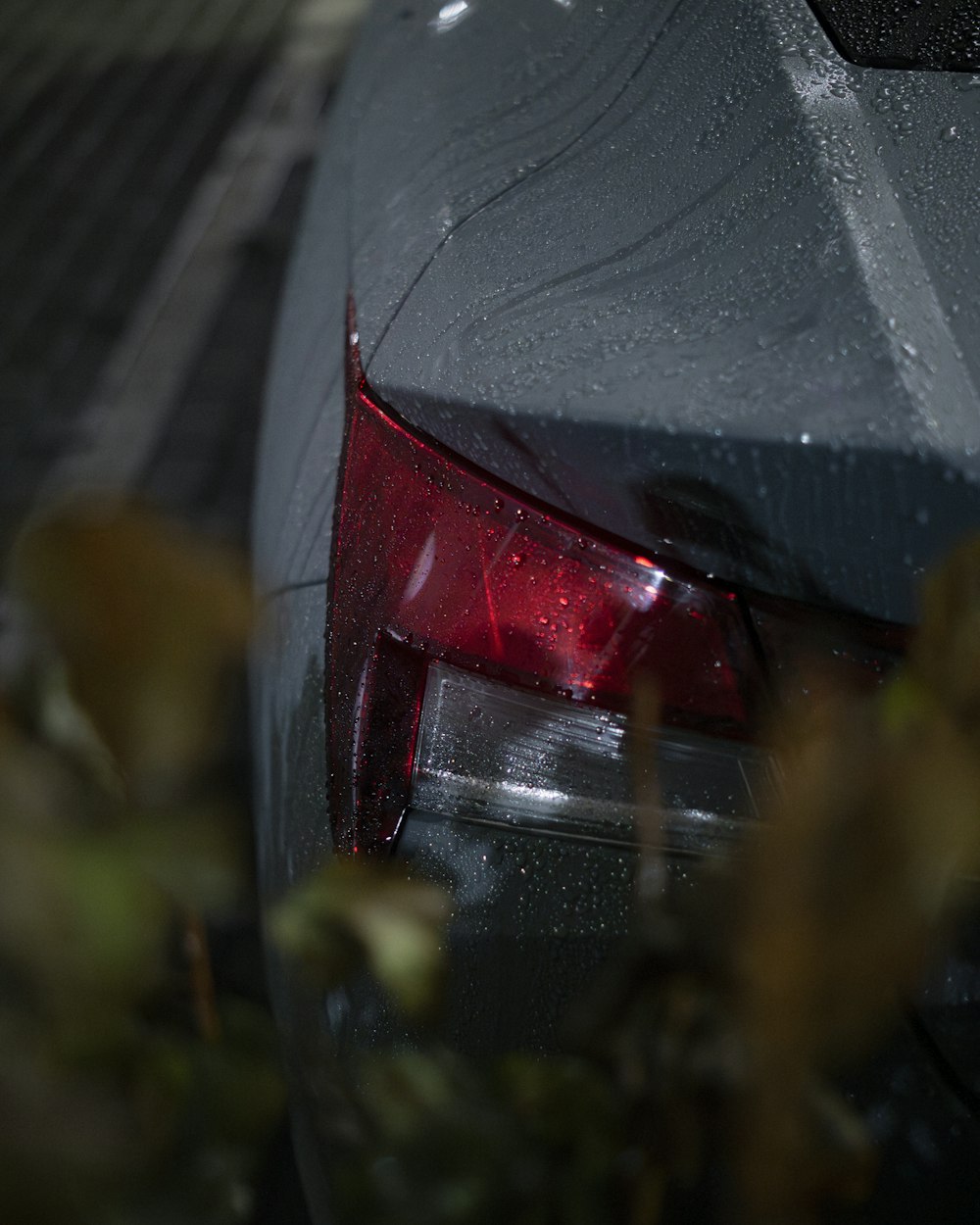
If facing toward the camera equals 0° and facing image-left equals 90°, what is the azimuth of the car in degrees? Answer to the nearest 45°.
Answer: approximately 180°
